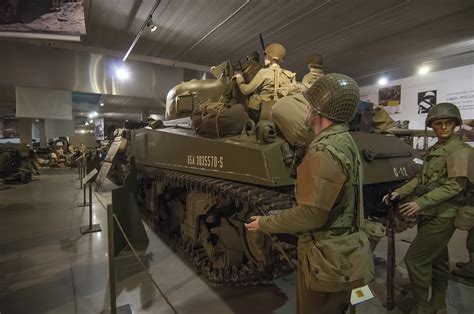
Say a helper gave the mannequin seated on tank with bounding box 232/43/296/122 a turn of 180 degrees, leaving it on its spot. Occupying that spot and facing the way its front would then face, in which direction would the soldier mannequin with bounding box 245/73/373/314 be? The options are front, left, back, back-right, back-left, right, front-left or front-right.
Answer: front-right

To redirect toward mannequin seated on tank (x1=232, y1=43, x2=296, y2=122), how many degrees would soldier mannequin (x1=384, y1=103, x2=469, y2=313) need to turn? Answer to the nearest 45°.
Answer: approximately 45° to its right

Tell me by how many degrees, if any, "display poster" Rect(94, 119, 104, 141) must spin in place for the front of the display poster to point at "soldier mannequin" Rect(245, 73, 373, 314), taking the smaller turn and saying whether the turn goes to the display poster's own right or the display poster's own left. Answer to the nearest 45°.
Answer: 0° — it already faces it

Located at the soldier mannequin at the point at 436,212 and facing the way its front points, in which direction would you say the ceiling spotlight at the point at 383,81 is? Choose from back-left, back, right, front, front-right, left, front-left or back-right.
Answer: back-right

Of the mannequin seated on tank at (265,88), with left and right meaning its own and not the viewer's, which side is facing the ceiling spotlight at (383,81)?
right

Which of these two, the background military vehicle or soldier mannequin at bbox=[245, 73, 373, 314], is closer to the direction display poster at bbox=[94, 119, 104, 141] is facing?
the soldier mannequin

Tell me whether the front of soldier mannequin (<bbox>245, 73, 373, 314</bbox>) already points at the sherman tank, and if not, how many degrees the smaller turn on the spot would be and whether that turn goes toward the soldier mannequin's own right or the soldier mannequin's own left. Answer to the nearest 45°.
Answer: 0° — it already faces it

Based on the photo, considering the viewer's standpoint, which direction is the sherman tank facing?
facing away from the viewer and to the left of the viewer

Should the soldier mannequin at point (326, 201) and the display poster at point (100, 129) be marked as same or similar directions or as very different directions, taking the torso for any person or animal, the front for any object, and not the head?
very different directions
